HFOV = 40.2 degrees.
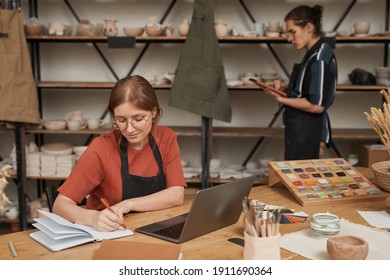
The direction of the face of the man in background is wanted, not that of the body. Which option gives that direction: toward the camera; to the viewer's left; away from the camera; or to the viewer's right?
to the viewer's left

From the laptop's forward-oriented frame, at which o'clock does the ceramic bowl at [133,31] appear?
The ceramic bowl is roughly at 1 o'clock from the laptop.

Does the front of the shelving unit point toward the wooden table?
yes

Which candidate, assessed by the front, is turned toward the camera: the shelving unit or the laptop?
the shelving unit

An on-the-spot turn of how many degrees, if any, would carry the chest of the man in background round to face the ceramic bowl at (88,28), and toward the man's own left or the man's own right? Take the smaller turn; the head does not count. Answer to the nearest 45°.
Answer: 0° — they already face it

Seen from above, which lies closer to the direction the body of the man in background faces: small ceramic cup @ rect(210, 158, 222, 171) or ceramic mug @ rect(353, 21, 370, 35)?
the small ceramic cup

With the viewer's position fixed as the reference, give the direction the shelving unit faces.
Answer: facing the viewer

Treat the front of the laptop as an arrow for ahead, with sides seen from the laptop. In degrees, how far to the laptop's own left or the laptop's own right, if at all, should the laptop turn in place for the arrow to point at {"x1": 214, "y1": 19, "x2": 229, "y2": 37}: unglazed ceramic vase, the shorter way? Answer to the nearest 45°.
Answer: approximately 45° to the laptop's own right

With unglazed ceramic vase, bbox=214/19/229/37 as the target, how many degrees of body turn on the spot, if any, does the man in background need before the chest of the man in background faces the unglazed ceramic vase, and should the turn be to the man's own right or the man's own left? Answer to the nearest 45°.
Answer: approximately 45° to the man's own right

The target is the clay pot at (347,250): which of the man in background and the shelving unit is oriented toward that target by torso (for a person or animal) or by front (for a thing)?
the shelving unit

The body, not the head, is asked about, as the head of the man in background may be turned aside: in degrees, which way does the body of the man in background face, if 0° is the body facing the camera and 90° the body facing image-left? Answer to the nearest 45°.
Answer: approximately 90°
